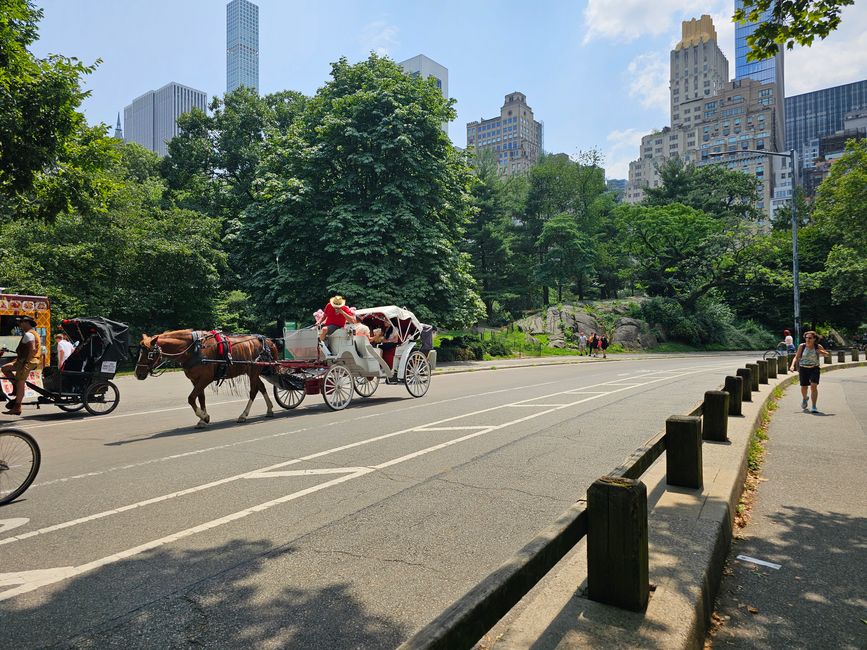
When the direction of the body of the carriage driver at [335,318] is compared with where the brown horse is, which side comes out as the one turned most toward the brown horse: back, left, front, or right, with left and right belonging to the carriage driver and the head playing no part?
front

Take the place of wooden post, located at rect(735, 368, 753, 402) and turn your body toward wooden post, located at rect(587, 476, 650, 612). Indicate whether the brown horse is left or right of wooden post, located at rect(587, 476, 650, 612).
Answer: right

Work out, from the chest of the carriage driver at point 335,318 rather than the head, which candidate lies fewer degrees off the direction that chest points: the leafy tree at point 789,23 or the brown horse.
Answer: the brown horse

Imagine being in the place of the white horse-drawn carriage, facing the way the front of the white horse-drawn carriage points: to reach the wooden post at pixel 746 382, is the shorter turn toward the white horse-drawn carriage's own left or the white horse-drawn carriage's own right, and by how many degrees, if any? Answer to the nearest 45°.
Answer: approximately 135° to the white horse-drawn carriage's own left

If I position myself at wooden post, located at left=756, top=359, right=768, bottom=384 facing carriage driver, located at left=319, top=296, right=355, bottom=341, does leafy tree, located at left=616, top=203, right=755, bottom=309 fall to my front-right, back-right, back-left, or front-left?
back-right

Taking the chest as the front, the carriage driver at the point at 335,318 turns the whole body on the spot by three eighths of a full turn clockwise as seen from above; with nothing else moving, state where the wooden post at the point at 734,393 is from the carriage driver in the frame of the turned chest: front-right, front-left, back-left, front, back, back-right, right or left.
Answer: back-right

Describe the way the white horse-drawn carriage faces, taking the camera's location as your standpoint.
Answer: facing the viewer and to the left of the viewer

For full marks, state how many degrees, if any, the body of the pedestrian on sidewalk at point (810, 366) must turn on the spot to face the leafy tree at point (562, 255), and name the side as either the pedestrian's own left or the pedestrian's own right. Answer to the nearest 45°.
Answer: approximately 135° to the pedestrian's own right

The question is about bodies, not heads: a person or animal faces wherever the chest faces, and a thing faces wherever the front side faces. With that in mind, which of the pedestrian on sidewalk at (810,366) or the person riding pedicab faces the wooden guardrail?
the pedestrian on sidewalk

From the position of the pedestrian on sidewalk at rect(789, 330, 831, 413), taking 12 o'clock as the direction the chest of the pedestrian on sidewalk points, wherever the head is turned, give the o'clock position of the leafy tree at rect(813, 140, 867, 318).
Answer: The leafy tree is roughly at 6 o'clock from the pedestrian on sidewalk.
